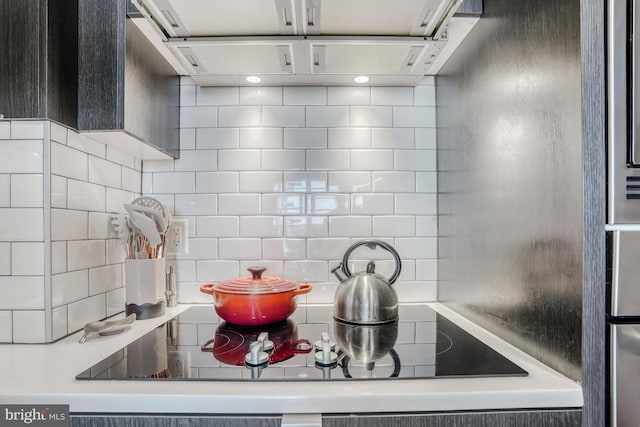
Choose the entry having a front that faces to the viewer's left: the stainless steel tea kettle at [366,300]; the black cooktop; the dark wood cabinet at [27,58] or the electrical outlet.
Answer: the stainless steel tea kettle

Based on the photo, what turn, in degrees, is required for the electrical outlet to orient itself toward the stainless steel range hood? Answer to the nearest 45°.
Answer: approximately 45° to its left

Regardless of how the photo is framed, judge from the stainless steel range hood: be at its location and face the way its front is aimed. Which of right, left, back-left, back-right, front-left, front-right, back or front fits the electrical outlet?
back-right

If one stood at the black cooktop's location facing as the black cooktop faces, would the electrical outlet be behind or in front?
behind

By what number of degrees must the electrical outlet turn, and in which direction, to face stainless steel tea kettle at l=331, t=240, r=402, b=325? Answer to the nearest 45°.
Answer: approximately 45° to its left
